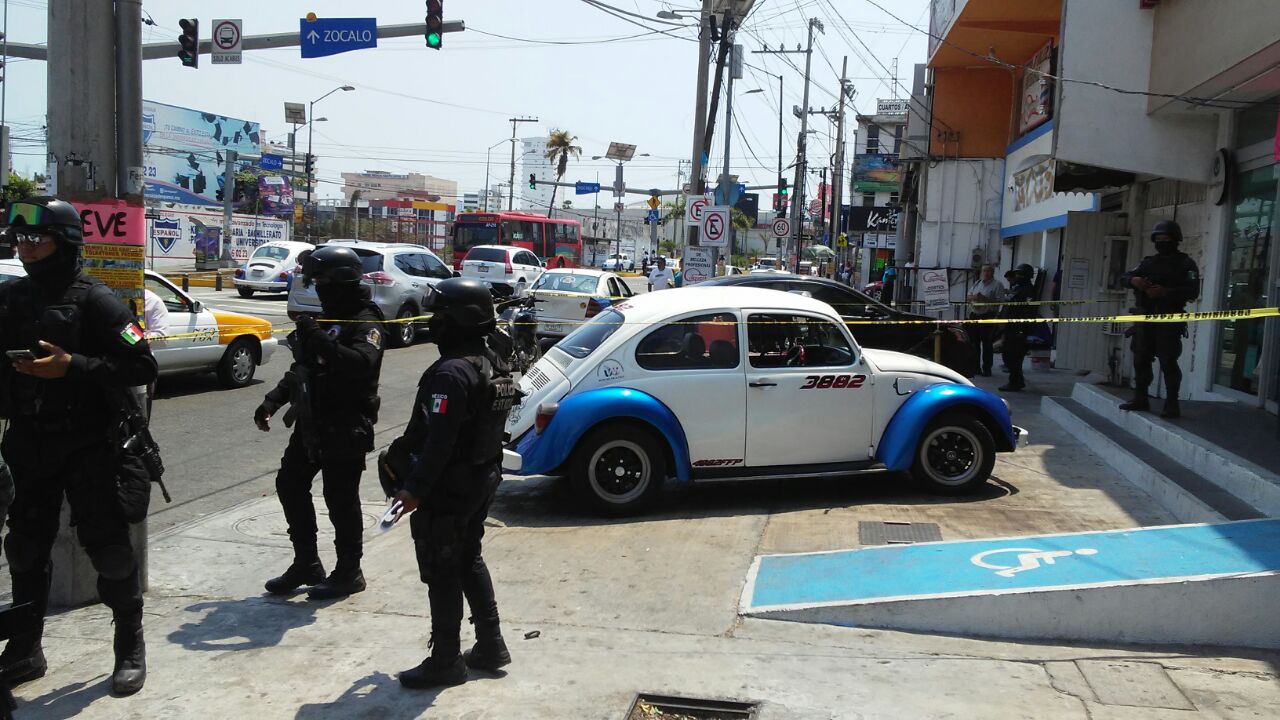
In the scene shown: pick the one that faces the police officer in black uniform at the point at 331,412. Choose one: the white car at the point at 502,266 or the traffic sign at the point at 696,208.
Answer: the traffic sign

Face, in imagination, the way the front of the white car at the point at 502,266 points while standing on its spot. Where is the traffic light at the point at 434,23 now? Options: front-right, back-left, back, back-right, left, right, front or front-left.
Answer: back-right

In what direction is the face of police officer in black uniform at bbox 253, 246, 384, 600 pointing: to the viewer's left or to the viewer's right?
to the viewer's left

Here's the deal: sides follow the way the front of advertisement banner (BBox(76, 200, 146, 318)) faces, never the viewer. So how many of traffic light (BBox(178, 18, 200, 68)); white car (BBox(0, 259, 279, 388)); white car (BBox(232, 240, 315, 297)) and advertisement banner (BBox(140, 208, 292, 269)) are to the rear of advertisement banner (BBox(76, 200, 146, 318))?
4

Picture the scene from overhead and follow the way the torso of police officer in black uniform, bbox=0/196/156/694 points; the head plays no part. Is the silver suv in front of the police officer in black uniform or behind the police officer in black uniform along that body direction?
behind

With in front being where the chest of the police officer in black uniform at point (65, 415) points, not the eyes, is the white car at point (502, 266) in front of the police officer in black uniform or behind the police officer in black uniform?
behind

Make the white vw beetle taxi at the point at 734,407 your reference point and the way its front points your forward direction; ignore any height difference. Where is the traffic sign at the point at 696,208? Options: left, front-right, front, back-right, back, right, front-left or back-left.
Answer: left

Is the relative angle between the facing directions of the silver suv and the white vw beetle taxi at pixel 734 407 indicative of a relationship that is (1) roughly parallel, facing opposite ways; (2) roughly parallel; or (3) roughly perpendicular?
roughly perpendicular
